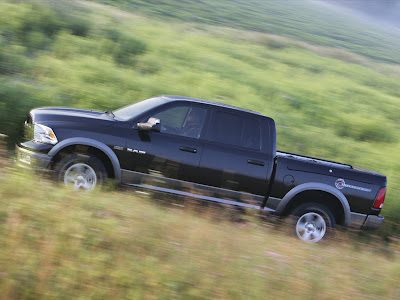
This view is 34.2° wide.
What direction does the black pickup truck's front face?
to the viewer's left
